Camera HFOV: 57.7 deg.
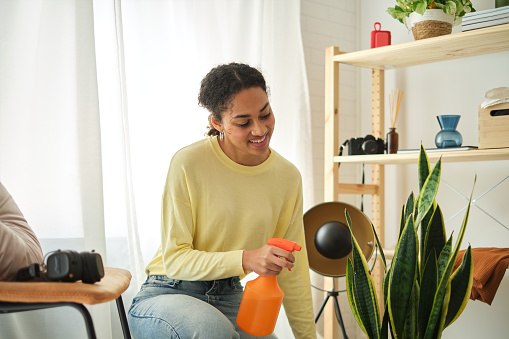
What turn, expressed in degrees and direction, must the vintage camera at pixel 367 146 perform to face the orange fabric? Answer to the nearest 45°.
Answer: approximately 45° to its left

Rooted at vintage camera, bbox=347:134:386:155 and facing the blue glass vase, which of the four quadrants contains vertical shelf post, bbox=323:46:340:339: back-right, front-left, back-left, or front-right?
back-right

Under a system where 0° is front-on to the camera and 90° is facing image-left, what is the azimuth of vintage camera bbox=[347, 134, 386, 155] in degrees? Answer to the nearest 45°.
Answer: approximately 0°

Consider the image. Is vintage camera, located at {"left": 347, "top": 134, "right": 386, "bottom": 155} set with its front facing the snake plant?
yes
